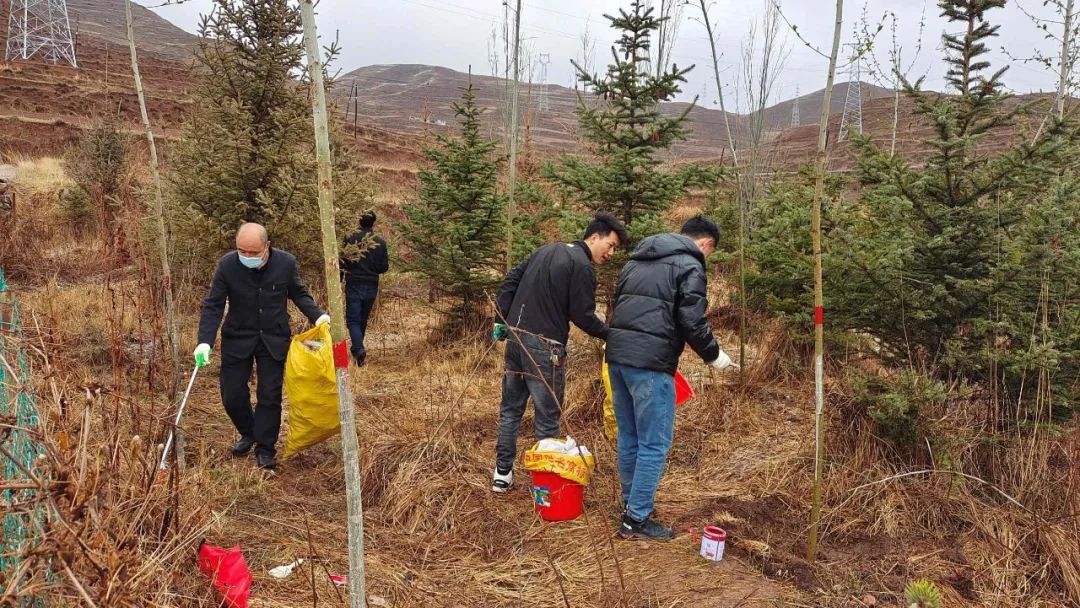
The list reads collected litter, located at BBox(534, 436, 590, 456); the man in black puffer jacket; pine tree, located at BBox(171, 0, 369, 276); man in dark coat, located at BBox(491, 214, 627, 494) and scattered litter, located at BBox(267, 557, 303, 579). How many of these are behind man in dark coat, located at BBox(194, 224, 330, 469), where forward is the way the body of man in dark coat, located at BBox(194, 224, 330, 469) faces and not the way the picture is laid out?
1

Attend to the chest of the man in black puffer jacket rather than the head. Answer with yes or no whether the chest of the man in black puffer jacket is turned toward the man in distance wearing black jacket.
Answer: no

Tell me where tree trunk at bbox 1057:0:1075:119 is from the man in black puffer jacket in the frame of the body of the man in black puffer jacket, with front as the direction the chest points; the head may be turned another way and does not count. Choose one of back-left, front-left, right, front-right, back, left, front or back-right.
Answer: front

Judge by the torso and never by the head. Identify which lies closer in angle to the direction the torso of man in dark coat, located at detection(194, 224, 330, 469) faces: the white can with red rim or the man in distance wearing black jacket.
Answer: the white can with red rim

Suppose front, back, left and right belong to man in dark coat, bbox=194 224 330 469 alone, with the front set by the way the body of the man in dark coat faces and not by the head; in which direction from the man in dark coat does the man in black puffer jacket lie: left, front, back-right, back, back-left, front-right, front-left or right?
front-left

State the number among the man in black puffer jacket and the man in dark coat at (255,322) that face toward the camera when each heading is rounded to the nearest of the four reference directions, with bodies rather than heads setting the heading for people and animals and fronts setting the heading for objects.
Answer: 1

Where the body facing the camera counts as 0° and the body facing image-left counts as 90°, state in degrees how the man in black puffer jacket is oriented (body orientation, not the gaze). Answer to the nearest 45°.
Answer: approximately 225°

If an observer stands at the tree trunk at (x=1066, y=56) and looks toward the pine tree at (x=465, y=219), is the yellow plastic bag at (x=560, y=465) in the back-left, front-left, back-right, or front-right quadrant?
front-left

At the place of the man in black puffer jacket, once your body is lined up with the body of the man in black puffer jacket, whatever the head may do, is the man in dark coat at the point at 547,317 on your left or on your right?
on your left

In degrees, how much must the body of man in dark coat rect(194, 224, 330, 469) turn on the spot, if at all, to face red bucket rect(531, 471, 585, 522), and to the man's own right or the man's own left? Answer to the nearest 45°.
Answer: approximately 45° to the man's own left

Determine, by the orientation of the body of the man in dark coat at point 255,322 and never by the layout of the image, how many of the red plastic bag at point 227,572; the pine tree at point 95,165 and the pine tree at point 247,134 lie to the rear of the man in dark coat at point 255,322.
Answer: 2

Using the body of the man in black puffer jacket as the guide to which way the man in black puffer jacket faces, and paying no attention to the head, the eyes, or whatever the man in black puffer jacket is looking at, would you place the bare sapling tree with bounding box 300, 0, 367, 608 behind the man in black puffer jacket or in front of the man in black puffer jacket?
behind

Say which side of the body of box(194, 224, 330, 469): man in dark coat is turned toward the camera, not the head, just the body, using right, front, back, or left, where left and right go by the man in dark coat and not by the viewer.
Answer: front

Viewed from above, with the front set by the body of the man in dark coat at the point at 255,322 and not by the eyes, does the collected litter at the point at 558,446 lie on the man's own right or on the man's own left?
on the man's own left

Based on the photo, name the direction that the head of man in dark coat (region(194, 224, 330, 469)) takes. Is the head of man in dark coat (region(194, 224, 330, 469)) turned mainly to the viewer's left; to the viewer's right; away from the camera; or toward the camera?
toward the camera

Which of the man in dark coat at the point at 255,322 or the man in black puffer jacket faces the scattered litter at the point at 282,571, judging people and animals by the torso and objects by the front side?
the man in dark coat

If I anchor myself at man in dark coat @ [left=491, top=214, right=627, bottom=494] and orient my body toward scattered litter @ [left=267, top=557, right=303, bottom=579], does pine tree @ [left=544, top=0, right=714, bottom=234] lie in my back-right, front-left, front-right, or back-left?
back-right

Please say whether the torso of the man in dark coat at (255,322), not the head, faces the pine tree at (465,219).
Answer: no

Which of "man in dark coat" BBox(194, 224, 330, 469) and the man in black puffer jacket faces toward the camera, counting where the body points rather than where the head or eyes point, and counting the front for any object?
the man in dark coat
